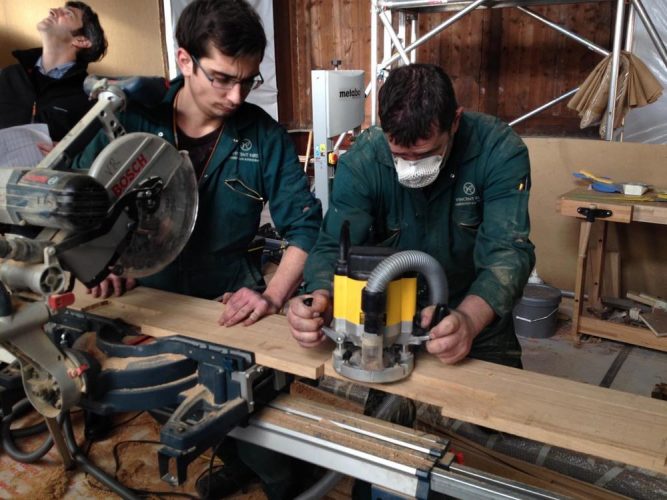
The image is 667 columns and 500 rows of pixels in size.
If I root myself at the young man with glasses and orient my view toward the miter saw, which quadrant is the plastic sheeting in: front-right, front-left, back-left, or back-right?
back-left

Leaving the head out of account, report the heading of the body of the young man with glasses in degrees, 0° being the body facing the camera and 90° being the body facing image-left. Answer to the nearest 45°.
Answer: approximately 0°

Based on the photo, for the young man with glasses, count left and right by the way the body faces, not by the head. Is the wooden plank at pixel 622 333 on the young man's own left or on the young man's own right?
on the young man's own left

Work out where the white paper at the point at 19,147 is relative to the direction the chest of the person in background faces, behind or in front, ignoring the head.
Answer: in front

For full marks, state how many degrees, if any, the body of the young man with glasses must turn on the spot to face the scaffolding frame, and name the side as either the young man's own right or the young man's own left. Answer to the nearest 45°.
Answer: approximately 135° to the young man's own left

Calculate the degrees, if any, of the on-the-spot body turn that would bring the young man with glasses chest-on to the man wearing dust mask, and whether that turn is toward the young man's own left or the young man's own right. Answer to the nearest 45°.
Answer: approximately 45° to the young man's own left
